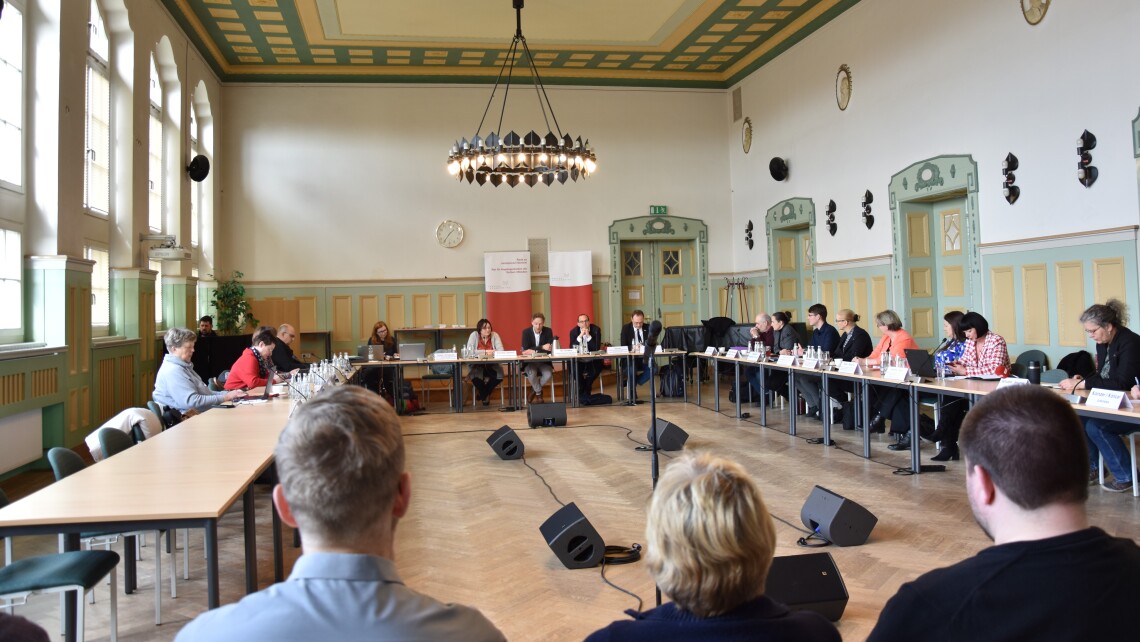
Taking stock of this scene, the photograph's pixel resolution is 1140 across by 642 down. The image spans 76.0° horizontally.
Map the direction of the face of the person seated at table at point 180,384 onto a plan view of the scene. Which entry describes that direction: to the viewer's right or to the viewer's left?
to the viewer's right

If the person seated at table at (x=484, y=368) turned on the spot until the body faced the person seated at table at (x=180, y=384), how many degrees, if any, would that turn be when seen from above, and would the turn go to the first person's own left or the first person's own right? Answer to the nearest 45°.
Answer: approximately 45° to the first person's own right

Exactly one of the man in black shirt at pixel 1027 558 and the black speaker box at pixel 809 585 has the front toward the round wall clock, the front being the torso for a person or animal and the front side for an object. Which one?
the man in black shirt

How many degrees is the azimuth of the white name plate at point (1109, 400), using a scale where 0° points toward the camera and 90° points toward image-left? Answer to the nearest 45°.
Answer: approximately 45°

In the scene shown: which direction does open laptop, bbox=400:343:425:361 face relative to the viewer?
away from the camera

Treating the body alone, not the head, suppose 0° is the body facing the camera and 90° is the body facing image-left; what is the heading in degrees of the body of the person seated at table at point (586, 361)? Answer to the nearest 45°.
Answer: approximately 0°

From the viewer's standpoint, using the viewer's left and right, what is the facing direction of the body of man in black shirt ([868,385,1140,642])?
facing away from the viewer and to the left of the viewer

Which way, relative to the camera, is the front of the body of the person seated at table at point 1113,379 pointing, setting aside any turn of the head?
to the viewer's left

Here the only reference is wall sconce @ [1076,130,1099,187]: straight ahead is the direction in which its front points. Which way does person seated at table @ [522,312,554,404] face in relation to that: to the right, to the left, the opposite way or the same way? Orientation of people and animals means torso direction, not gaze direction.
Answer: to the left

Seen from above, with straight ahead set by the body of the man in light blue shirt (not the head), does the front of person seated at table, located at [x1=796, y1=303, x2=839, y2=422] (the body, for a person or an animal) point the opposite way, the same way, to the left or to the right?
to the left

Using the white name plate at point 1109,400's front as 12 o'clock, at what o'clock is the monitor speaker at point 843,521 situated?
The monitor speaker is roughly at 12 o'clock from the white name plate.

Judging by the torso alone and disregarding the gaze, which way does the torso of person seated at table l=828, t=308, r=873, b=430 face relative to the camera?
to the viewer's left

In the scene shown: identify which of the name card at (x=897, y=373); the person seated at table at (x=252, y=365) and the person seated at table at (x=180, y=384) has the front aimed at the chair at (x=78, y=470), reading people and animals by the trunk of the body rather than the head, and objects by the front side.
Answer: the name card
